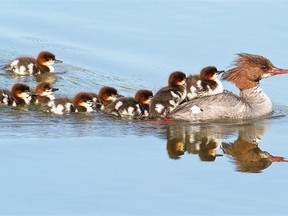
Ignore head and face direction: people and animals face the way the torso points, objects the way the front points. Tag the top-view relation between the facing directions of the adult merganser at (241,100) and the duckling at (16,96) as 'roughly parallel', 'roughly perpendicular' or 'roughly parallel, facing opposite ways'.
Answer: roughly parallel

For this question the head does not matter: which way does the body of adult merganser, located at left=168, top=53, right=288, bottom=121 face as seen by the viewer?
to the viewer's right

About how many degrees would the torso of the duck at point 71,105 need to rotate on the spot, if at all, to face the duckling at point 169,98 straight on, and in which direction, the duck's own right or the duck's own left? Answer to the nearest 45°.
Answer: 0° — it already faces it

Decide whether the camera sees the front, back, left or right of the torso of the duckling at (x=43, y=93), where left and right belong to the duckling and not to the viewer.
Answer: right

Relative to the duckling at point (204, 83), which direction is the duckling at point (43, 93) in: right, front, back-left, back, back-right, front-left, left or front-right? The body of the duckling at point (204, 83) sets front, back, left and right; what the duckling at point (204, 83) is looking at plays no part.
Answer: back

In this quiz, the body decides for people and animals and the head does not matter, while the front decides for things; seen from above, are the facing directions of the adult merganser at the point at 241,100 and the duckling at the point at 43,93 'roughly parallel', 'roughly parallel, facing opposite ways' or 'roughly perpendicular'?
roughly parallel

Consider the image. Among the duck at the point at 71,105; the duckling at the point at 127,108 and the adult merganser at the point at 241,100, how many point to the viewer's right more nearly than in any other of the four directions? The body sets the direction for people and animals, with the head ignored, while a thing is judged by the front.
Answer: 3

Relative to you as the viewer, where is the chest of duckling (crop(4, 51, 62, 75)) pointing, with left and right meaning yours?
facing to the right of the viewer

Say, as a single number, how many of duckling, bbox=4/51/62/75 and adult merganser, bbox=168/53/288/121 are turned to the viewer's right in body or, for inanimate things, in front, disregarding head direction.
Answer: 2

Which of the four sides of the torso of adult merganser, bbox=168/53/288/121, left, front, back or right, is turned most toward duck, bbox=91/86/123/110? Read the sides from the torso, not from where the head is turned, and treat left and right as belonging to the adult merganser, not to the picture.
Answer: back

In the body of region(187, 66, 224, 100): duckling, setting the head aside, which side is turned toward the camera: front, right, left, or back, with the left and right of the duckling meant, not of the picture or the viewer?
right

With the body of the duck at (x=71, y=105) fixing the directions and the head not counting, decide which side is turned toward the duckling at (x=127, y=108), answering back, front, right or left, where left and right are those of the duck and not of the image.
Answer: front

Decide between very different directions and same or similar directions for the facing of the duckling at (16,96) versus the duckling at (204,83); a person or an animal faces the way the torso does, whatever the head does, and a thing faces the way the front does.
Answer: same or similar directions
